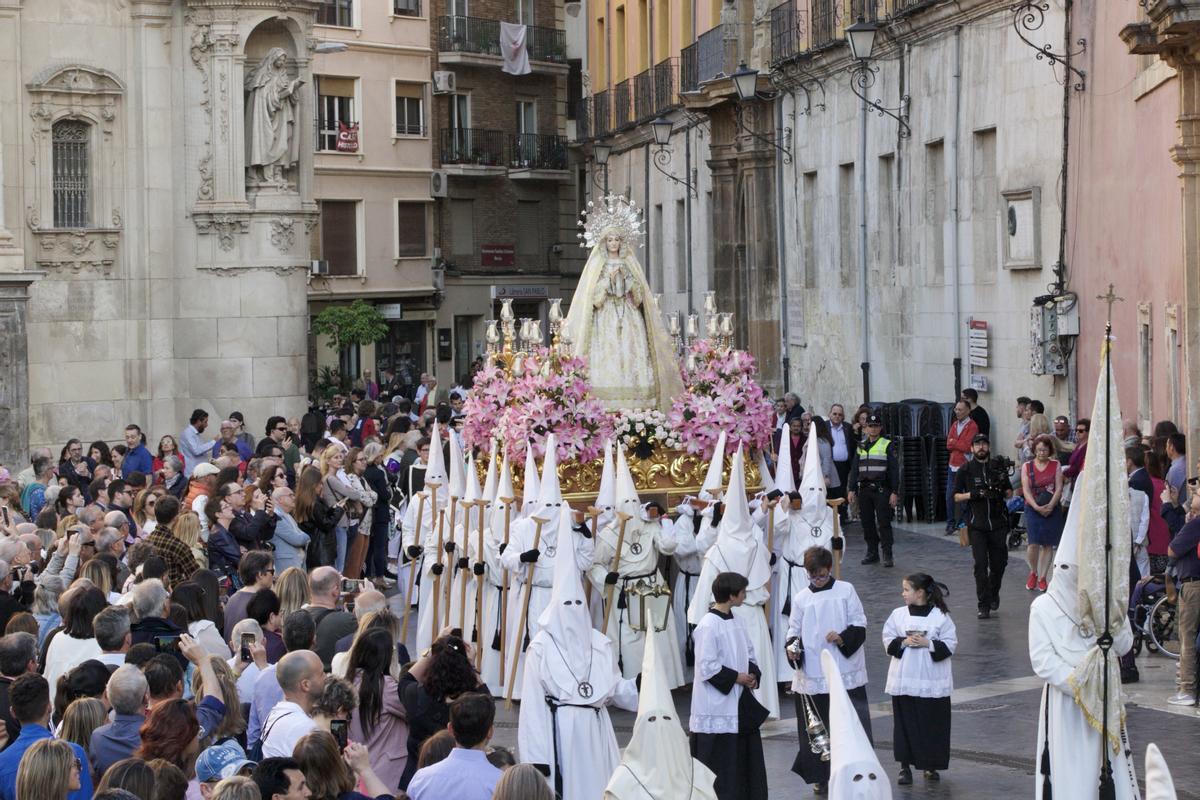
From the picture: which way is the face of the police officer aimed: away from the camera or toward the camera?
toward the camera

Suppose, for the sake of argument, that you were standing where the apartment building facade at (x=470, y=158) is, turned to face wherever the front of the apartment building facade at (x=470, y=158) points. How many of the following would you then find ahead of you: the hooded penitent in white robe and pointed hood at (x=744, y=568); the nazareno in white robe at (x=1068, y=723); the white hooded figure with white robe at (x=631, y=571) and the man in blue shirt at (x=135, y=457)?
4

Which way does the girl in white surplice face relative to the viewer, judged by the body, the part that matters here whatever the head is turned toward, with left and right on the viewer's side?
facing the viewer

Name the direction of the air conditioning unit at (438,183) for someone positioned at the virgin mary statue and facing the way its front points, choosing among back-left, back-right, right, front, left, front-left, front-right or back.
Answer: back

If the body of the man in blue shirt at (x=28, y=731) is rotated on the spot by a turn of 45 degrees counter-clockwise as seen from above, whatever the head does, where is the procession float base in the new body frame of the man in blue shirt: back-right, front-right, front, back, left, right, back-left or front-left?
front-right

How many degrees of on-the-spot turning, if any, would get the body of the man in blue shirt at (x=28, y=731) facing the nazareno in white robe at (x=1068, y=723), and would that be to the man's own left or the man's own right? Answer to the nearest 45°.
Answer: approximately 45° to the man's own right

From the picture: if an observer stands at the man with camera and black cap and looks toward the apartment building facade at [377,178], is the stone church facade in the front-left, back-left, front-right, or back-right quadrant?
front-left

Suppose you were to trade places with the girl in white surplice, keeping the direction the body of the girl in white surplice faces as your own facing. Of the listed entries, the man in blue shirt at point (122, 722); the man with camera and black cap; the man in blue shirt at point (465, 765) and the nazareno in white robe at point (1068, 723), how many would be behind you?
1

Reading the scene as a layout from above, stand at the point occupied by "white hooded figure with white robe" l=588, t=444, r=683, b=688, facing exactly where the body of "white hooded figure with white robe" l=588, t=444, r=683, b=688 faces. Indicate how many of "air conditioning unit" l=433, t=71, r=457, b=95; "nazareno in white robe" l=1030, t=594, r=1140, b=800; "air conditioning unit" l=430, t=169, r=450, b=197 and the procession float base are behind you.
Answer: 3

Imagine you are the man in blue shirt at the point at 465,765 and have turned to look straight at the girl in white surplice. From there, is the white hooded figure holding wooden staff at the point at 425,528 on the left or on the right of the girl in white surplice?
left

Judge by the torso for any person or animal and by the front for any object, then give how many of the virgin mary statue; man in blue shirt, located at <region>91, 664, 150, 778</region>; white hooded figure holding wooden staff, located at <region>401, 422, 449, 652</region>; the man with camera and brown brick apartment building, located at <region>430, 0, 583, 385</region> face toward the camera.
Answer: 4

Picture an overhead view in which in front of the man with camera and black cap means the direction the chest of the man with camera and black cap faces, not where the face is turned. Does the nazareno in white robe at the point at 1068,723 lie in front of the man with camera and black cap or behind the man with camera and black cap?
in front

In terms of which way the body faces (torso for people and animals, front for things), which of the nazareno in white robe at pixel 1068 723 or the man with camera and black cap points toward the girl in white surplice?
the man with camera and black cap

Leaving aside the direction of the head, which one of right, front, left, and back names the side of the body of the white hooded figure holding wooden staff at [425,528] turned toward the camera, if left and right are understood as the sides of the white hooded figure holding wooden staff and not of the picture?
front
